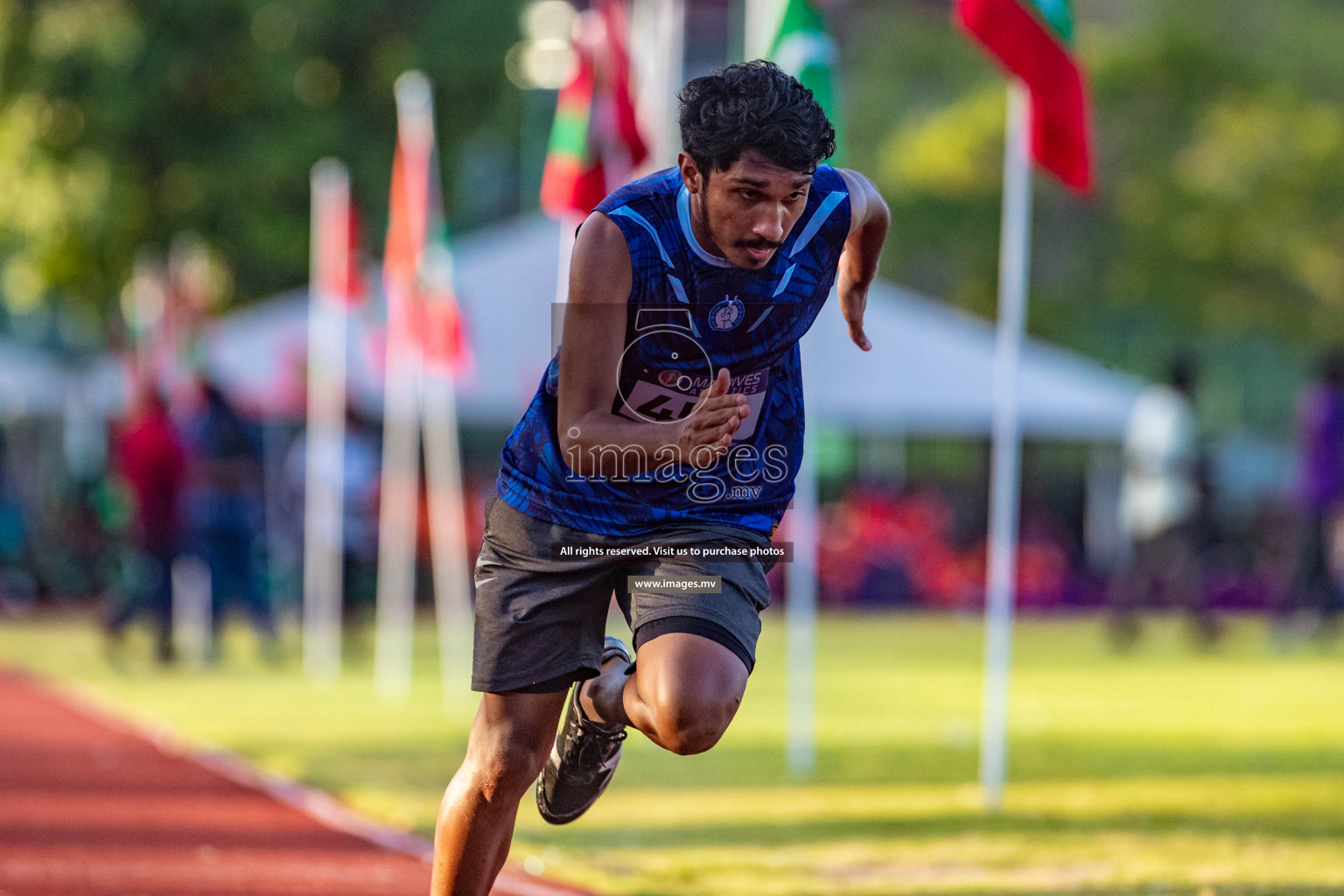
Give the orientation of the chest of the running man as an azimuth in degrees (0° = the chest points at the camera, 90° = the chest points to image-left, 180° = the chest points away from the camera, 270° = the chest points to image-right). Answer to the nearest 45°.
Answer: approximately 315°

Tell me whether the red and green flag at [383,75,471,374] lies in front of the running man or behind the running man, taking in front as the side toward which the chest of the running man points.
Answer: behind

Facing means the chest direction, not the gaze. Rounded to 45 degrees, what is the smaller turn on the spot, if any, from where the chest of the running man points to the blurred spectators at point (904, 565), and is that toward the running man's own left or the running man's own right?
approximately 135° to the running man's own left

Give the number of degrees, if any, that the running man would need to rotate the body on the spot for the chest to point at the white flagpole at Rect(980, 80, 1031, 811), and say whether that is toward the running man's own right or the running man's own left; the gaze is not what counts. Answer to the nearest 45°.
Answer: approximately 135° to the running man's own left

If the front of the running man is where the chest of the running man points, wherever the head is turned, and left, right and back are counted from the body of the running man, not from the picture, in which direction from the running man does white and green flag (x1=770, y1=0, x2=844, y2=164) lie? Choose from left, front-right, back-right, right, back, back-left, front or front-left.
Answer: back-left

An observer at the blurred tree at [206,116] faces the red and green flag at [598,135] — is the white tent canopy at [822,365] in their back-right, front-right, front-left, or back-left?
front-left

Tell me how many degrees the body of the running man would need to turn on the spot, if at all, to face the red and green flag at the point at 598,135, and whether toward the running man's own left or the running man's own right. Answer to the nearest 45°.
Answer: approximately 135° to the running man's own left

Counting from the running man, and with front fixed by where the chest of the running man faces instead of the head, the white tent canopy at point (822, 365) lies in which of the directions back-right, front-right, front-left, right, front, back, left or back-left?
back-left

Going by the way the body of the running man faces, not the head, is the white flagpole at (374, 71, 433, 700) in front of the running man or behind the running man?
behind
